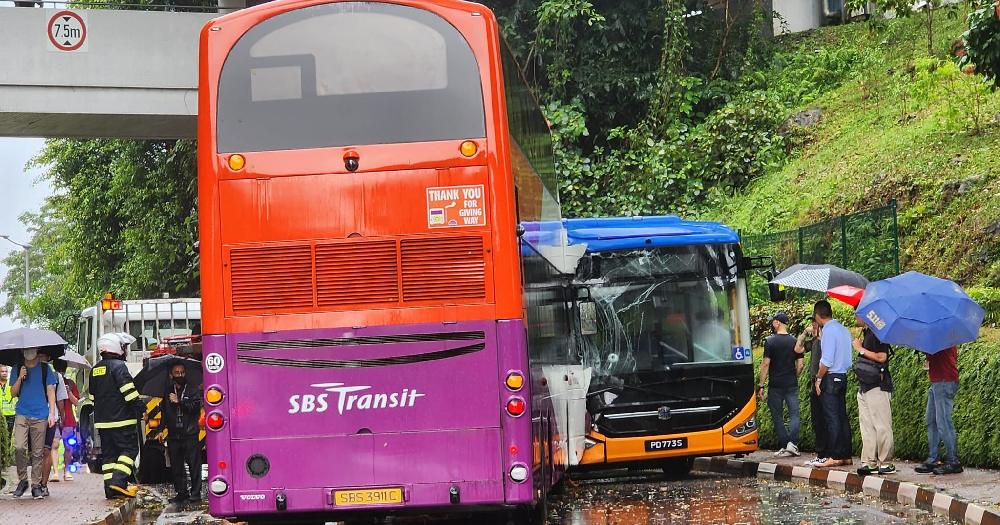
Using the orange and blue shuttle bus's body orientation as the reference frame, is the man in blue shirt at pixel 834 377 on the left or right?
on its left

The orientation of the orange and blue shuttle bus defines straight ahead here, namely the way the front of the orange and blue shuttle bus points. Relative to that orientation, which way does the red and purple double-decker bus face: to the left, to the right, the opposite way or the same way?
the opposite way

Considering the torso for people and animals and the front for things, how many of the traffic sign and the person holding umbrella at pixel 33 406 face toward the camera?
2

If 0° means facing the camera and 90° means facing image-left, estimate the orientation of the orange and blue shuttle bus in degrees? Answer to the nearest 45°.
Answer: approximately 0°

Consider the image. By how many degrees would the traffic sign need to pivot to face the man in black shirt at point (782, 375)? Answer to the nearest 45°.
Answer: approximately 45° to its left

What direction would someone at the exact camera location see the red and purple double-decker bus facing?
facing away from the viewer
